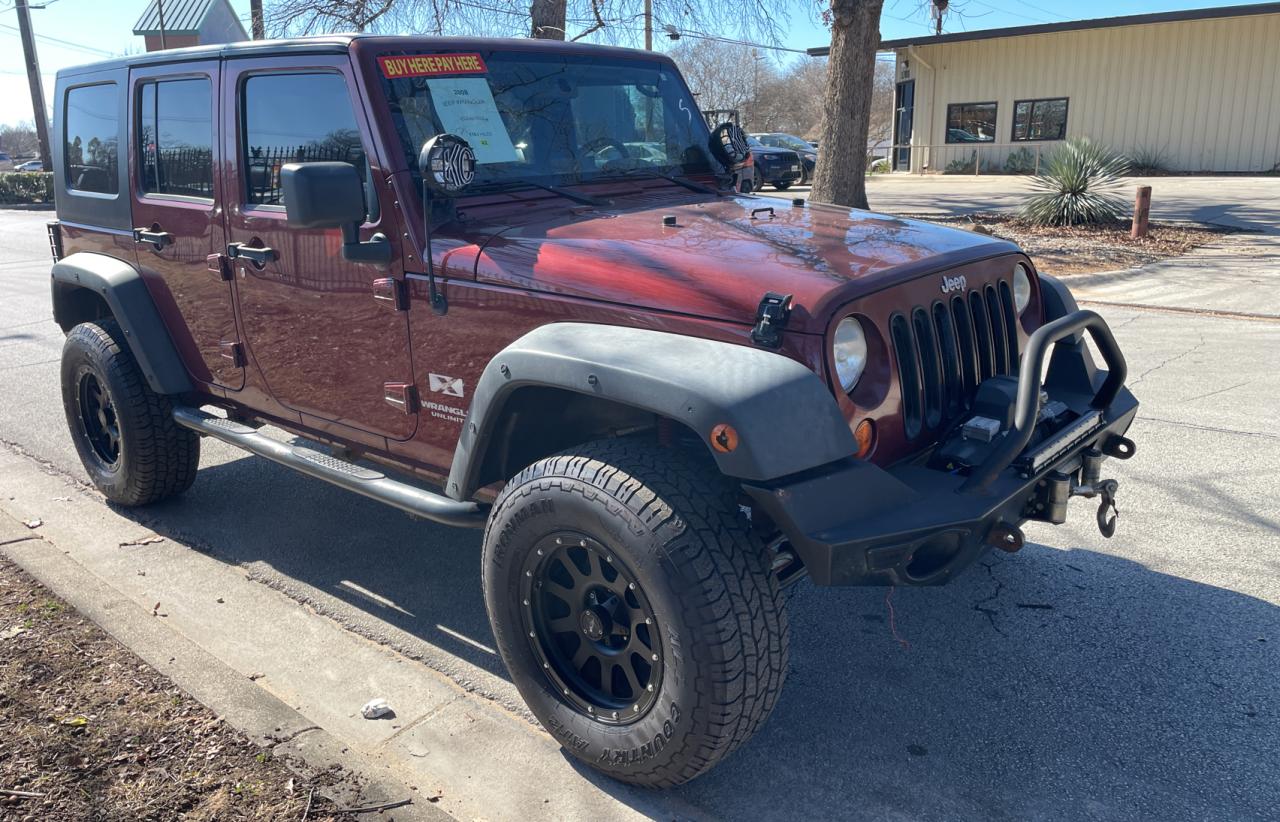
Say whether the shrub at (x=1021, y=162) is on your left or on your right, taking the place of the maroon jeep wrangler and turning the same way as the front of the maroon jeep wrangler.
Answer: on your left

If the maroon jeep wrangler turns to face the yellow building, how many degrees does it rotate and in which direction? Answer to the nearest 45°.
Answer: approximately 90° to its left

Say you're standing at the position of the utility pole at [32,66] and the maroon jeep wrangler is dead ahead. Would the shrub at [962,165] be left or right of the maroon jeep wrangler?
left

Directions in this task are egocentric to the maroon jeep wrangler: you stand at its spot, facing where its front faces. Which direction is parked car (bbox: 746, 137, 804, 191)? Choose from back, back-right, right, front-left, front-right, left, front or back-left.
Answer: back-left

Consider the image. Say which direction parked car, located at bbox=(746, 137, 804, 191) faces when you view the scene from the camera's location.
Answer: facing the viewer and to the right of the viewer

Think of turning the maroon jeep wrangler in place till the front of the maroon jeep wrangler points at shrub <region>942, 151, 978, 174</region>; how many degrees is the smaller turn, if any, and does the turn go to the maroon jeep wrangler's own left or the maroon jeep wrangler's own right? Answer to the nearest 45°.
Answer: approximately 135° to the maroon jeep wrangler's own left

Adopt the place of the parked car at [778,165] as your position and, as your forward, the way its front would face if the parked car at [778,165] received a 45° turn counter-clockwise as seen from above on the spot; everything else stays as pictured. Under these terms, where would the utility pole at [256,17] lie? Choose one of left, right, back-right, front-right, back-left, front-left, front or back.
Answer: back-right

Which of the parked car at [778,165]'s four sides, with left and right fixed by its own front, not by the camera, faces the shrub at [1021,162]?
left

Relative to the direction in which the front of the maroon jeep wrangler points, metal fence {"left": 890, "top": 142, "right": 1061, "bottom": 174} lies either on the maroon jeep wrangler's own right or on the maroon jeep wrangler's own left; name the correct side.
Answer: on the maroon jeep wrangler's own left

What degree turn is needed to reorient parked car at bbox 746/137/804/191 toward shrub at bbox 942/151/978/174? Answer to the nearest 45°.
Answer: approximately 90° to its left

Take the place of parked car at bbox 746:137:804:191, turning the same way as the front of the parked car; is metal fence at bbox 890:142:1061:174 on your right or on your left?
on your left

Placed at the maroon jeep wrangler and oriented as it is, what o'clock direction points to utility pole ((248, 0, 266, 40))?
The utility pole is roughly at 7 o'clock from the maroon jeep wrangler.

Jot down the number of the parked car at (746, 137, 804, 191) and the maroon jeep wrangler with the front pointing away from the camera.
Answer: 0
